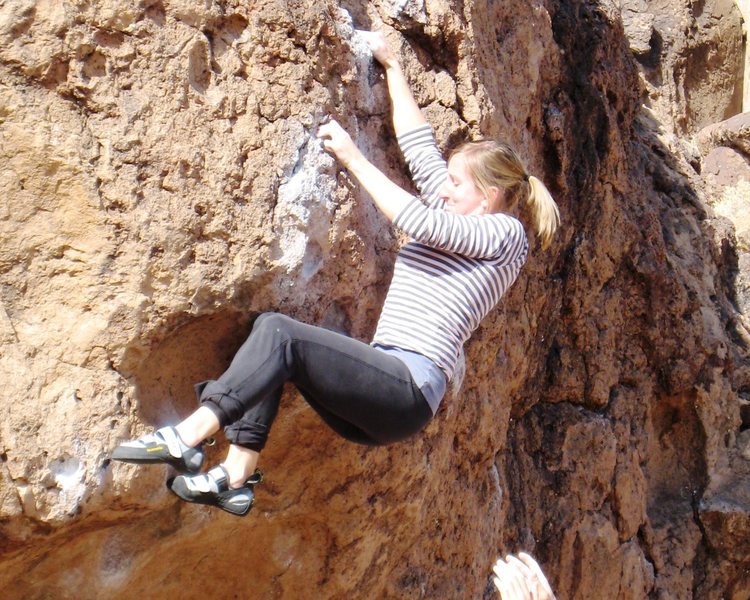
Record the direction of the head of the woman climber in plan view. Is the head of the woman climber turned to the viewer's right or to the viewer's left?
to the viewer's left

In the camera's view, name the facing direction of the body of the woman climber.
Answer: to the viewer's left
